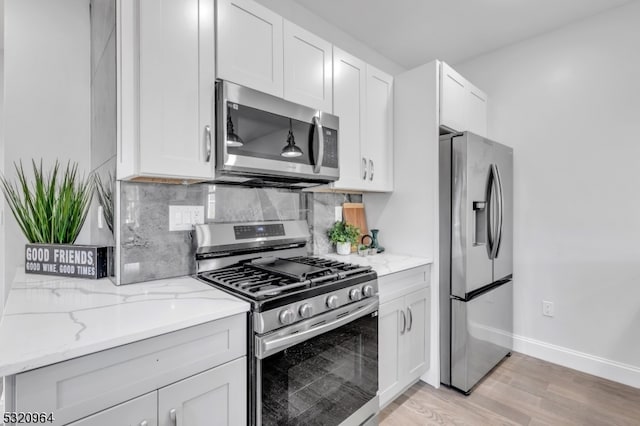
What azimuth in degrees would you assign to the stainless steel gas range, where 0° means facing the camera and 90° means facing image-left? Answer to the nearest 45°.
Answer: approximately 315°

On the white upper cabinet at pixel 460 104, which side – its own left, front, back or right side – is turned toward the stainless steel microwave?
right

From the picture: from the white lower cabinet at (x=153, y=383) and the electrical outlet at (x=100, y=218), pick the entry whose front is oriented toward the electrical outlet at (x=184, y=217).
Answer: the electrical outlet at (x=100, y=218)

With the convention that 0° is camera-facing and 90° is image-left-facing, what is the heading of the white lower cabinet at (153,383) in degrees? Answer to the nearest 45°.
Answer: approximately 315°

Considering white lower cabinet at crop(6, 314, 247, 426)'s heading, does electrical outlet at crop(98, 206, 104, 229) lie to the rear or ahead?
to the rear

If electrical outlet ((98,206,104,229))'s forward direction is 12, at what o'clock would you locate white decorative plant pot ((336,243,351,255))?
The white decorative plant pot is roughly at 11 o'clock from the electrical outlet.

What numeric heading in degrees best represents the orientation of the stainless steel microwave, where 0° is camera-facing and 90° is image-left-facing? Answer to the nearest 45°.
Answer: approximately 315°

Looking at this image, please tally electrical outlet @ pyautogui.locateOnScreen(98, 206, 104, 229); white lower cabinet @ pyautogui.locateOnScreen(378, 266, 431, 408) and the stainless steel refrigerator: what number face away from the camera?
0

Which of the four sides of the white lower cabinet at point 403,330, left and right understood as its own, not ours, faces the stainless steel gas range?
right

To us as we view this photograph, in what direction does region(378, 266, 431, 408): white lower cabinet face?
facing the viewer and to the right of the viewer

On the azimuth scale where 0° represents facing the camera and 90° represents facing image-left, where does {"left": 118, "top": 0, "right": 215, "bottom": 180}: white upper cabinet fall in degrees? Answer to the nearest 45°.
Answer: approximately 315°

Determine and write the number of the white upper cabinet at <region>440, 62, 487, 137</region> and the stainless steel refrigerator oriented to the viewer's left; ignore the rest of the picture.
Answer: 0

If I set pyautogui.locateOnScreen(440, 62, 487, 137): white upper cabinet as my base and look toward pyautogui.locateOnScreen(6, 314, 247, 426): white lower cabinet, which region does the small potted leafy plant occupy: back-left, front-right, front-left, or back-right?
front-right

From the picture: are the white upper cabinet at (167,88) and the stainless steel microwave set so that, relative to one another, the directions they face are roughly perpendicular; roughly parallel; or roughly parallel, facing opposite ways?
roughly parallel
